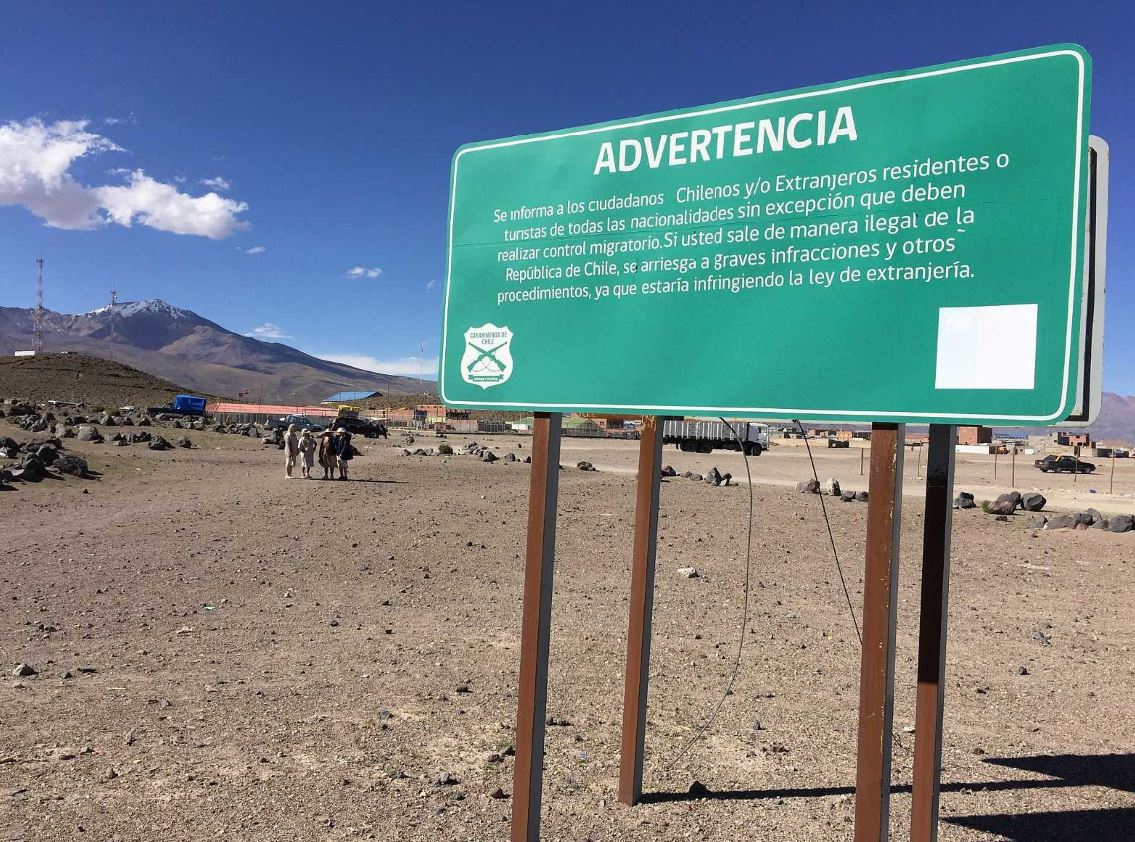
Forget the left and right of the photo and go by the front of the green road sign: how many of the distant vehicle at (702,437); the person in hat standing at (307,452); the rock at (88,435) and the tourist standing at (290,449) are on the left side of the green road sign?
0

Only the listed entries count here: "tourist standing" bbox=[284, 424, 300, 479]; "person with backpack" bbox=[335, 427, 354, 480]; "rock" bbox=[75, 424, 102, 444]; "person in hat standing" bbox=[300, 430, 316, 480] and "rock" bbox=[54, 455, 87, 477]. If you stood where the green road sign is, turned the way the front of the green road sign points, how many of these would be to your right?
5

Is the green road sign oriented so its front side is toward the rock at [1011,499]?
no

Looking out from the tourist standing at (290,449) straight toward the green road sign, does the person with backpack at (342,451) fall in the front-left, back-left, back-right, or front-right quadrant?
front-left

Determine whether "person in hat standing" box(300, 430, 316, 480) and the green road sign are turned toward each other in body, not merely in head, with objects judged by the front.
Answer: no

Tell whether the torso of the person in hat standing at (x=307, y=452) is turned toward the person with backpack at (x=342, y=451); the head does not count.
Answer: no

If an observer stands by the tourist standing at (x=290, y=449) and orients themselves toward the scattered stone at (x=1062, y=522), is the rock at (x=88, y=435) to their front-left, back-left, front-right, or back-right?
back-left

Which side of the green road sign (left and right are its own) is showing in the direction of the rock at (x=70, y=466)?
right
